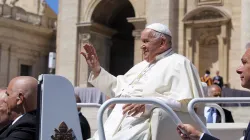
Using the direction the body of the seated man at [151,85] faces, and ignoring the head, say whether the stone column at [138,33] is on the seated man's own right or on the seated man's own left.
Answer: on the seated man's own right

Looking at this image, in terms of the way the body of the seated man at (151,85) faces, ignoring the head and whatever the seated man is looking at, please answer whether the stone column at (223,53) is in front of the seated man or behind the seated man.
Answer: behind

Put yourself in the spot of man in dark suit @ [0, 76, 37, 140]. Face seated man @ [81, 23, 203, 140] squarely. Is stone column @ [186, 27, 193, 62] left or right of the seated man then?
left

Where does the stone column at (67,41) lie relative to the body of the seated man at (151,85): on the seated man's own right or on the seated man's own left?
on the seated man's own right

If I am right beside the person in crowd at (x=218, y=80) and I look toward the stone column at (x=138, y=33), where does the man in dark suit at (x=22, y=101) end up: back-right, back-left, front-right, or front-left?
back-left

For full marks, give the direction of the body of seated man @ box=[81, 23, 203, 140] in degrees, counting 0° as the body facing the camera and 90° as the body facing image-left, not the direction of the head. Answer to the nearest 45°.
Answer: approximately 45°

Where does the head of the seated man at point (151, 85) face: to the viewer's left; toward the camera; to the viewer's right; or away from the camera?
to the viewer's left
